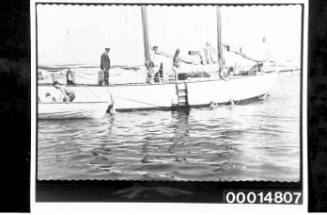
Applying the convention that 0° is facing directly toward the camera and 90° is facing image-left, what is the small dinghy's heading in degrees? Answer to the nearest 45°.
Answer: approximately 270°
